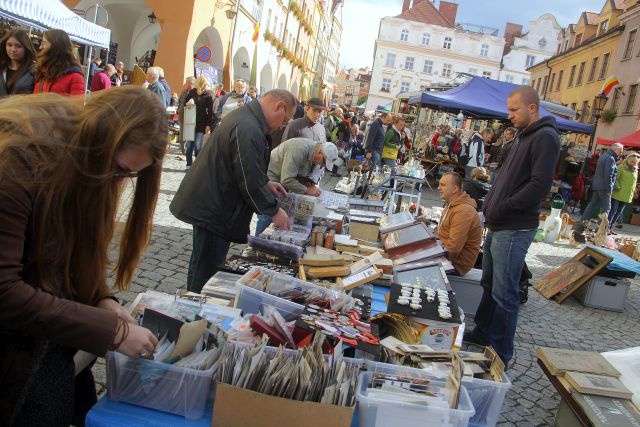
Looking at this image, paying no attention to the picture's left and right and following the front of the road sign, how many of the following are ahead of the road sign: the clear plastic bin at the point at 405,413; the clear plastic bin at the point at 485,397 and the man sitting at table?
3

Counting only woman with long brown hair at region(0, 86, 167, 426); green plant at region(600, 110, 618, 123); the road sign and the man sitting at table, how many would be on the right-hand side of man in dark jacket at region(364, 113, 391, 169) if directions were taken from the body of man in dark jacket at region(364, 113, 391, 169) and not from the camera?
2

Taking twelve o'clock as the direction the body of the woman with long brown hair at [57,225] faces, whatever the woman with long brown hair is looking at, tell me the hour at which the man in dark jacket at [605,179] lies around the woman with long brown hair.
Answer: The man in dark jacket is roughly at 11 o'clock from the woman with long brown hair.

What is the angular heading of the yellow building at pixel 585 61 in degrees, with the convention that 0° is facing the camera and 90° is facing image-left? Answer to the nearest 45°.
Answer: approximately 45°

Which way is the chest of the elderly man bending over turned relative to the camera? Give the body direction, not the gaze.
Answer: to the viewer's right

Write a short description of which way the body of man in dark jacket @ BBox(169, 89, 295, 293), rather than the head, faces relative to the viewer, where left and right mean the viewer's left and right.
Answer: facing to the right of the viewer

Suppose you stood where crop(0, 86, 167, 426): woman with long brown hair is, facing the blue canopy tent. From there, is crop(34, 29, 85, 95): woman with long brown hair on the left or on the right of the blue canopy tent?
left

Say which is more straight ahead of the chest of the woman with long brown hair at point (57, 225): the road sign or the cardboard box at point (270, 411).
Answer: the cardboard box

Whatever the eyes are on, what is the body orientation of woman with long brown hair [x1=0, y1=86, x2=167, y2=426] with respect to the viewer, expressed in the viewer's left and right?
facing to the right of the viewer

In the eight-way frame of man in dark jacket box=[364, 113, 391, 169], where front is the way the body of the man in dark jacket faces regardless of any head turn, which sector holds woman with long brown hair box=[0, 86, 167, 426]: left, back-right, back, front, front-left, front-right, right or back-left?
right

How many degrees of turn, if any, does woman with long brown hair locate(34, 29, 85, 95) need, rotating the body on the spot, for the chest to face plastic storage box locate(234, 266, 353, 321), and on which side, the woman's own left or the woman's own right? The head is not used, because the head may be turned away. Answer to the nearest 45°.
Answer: approximately 90° to the woman's own left

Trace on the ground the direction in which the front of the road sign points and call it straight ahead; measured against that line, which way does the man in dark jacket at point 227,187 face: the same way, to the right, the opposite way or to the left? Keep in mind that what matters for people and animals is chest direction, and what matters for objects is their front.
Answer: to the left
